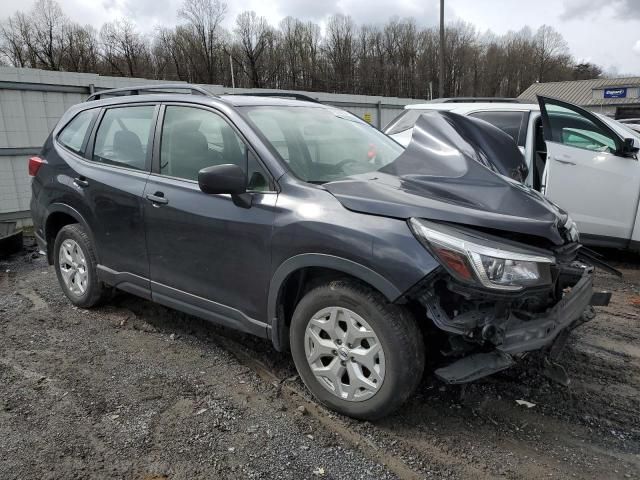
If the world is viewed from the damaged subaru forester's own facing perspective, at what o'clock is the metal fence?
The metal fence is roughly at 6 o'clock from the damaged subaru forester.

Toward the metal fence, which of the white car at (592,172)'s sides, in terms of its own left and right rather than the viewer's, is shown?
back

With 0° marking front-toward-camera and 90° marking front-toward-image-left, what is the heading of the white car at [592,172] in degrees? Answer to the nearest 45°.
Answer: approximately 270°

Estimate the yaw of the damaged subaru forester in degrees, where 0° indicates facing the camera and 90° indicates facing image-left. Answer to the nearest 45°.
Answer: approximately 315°
